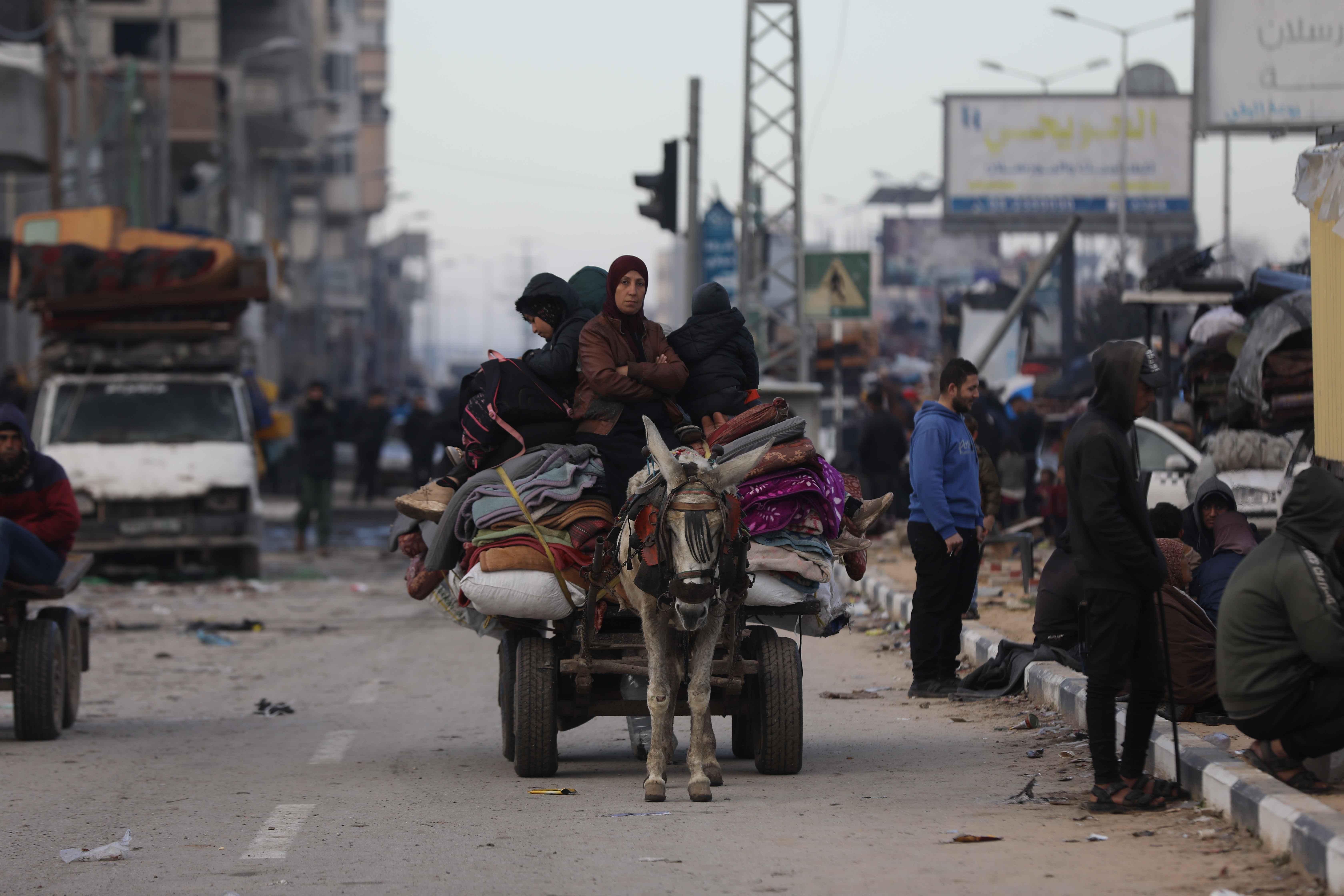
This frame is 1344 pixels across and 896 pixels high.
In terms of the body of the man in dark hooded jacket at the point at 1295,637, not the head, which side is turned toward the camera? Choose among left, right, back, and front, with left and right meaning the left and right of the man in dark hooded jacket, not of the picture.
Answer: right

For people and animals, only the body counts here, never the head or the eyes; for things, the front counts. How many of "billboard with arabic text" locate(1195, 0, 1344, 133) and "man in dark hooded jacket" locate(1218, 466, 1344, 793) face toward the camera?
1

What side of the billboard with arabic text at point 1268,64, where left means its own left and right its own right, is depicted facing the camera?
front
